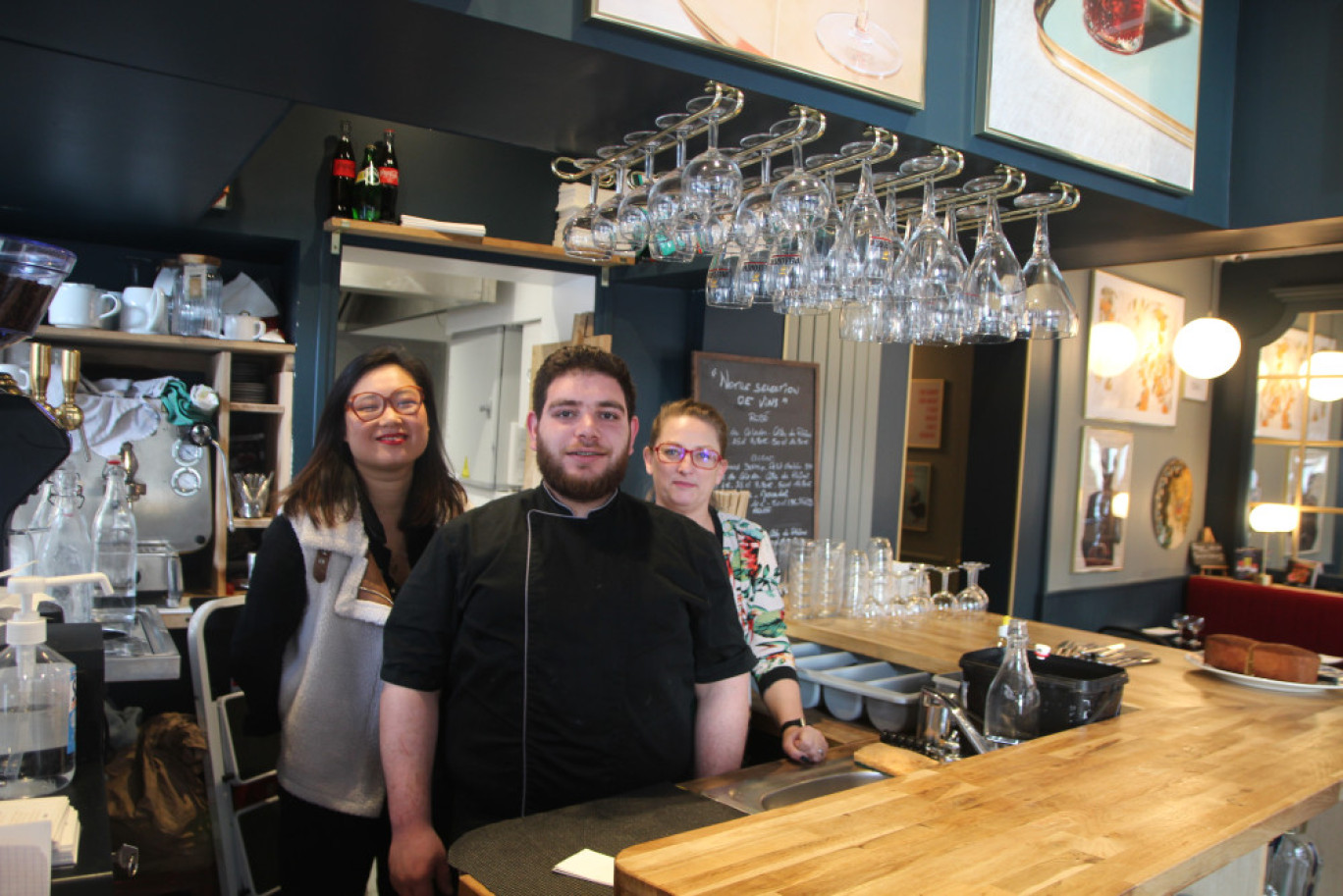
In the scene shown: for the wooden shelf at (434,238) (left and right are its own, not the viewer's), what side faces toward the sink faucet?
front

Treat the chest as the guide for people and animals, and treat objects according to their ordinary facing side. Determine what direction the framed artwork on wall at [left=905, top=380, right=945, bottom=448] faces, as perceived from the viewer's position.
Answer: facing the viewer

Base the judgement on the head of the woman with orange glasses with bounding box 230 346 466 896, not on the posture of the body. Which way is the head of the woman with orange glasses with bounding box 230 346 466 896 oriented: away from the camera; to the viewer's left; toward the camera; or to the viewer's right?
toward the camera

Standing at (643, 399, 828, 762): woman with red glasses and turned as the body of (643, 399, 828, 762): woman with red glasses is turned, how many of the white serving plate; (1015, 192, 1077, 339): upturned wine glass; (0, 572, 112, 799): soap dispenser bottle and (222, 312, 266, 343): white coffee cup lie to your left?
2

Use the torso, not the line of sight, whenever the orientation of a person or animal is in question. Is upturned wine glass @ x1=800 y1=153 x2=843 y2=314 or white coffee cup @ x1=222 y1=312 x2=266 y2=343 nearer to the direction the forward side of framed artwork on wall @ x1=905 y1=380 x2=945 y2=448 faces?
the upturned wine glass

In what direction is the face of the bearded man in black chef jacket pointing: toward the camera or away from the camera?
toward the camera

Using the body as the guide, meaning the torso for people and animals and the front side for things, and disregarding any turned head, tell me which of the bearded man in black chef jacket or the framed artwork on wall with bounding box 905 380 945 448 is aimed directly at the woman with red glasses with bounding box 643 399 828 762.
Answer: the framed artwork on wall

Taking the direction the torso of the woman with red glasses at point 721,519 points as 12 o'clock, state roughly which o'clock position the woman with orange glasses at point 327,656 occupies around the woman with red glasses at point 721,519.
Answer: the woman with orange glasses at point 327,656 is roughly at 2 o'clock from the woman with red glasses at point 721,519.

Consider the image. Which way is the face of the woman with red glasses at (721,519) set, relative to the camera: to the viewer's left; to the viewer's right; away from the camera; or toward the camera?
toward the camera

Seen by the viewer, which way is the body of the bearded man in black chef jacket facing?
toward the camera

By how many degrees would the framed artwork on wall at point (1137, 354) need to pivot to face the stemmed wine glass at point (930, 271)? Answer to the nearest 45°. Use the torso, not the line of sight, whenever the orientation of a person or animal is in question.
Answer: approximately 45° to its right

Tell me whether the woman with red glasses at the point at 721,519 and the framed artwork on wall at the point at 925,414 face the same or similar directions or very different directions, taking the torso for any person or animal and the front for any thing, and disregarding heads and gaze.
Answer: same or similar directions

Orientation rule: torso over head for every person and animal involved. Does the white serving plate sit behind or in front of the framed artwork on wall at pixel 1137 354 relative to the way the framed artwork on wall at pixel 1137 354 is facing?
in front

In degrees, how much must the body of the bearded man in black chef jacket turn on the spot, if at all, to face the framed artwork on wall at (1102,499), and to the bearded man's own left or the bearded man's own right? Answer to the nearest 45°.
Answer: approximately 135° to the bearded man's own left

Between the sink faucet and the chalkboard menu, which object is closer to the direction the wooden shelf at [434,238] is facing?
the sink faucet

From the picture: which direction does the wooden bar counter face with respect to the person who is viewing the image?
facing the viewer and to the right of the viewer
